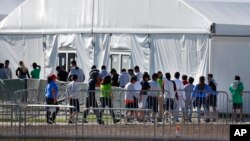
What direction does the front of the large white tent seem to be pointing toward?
toward the camera

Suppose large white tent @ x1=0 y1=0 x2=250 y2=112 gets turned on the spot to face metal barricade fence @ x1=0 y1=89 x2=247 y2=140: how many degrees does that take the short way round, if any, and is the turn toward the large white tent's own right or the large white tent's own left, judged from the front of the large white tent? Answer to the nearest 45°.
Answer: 0° — it already faces it
